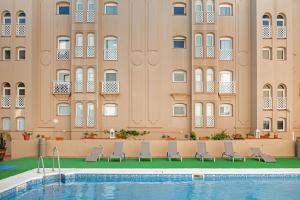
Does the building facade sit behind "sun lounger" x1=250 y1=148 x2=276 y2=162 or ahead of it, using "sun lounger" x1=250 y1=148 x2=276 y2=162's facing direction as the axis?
behind

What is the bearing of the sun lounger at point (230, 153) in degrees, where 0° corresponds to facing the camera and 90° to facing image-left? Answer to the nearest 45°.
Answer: approximately 315°

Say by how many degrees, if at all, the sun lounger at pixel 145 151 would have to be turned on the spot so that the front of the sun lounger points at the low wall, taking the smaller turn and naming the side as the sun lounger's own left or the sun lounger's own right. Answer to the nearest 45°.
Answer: approximately 180°

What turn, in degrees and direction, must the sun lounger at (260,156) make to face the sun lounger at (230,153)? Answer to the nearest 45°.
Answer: approximately 135° to its right

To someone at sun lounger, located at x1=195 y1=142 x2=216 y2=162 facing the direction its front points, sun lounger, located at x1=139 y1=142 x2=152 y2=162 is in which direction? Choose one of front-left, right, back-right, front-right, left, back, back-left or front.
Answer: back-right

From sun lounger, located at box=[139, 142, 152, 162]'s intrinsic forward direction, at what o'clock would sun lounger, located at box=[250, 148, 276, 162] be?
sun lounger, located at box=[250, 148, 276, 162] is roughly at 9 o'clock from sun lounger, located at box=[139, 142, 152, 162].

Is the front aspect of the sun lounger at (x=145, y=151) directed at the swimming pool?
yes

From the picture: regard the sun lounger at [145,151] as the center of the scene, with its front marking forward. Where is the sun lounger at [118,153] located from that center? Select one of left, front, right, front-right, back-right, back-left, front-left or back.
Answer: right

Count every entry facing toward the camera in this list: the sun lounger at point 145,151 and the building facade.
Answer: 2

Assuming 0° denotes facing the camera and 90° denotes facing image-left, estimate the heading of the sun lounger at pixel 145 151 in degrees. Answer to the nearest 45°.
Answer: approximately 0°

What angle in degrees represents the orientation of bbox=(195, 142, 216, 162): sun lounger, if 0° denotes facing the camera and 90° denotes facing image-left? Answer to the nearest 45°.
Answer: approximately 315°
